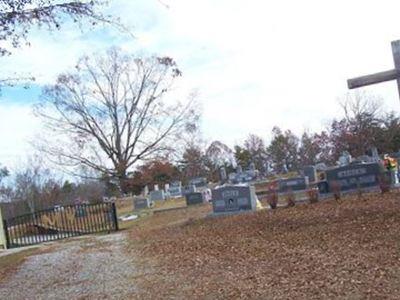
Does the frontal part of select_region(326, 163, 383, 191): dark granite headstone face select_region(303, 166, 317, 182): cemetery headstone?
no

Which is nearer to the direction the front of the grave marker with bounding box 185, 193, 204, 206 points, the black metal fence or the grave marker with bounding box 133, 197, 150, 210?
the black metal fence

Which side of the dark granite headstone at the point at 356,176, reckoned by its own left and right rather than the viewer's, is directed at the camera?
front

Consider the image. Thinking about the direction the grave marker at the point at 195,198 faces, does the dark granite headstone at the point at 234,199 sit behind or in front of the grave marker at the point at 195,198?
in front

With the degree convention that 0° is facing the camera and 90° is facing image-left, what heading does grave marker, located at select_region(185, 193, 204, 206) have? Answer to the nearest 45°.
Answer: approximately 0°

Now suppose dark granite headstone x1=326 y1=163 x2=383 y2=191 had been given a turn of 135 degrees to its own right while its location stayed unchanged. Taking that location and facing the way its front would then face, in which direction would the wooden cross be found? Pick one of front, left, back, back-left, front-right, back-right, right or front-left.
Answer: back-left

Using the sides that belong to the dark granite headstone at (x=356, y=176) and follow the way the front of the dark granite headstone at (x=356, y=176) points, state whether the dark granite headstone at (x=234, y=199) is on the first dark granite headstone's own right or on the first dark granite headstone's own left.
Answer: on the first dark granite headstone's own right

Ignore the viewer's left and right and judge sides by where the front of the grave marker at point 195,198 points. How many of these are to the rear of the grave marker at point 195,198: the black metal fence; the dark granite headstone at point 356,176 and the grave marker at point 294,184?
0

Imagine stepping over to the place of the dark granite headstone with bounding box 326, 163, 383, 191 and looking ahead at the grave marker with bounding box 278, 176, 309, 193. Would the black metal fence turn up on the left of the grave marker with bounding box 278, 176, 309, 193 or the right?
left

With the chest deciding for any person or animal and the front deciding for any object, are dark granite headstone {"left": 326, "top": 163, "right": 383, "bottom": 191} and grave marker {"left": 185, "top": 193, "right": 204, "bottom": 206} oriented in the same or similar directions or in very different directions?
same or similar directions

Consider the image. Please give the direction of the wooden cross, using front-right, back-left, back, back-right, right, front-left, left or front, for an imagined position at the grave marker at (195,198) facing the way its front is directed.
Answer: front

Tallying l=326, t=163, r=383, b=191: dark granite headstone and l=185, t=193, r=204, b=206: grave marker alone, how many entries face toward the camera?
2

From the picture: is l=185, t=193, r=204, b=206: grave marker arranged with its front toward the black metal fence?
no

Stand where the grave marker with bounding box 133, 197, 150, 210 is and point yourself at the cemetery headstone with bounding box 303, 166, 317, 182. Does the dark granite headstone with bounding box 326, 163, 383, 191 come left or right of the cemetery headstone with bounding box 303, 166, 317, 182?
right
